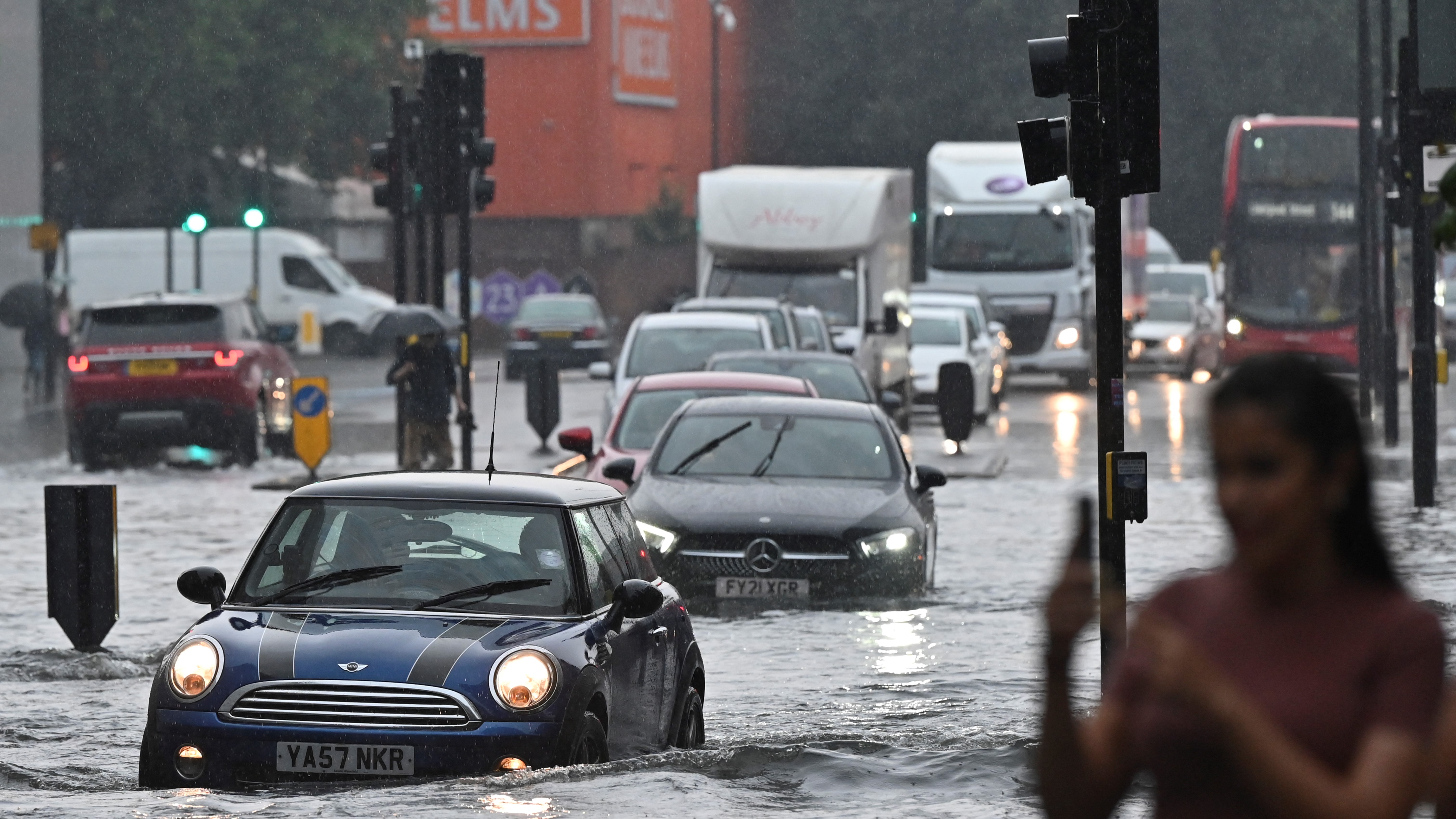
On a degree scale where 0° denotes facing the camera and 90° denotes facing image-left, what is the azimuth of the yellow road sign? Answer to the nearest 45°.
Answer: approximately 0°

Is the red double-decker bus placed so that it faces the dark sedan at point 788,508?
yes

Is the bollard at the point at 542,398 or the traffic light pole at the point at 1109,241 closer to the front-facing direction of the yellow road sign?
the traffic light pole

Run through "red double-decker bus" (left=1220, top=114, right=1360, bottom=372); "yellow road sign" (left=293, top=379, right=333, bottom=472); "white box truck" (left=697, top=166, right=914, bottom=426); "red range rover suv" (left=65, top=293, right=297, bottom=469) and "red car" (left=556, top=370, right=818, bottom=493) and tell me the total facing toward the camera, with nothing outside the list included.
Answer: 4

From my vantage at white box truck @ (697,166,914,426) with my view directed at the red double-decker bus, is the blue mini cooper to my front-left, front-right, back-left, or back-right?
back-right

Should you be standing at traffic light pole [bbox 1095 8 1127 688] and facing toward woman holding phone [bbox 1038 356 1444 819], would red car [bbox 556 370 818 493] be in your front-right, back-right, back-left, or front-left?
back-right

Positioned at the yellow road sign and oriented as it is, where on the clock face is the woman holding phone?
The woman holding phone is roughly at 12 o'clock from the yellow road sign.

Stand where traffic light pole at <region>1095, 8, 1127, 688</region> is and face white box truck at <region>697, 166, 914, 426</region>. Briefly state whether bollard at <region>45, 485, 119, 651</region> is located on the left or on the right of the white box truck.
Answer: left

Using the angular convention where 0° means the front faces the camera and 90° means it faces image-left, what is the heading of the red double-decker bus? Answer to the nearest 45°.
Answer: approximately 0°

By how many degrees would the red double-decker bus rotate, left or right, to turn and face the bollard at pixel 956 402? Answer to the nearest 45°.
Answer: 0° — it already faces it

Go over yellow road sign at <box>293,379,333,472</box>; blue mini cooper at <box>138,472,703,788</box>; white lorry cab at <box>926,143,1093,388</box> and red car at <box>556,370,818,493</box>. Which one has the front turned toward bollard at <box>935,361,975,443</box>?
the white lorry cab

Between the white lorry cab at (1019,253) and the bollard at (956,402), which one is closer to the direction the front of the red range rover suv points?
the white lorry cab
